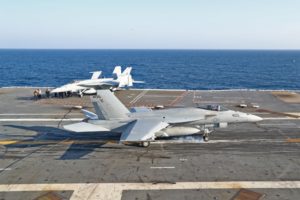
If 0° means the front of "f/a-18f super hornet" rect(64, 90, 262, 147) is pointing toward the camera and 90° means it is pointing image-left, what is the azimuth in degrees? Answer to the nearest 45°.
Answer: approximately 270°
